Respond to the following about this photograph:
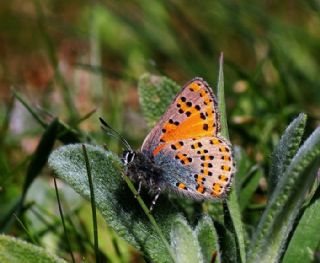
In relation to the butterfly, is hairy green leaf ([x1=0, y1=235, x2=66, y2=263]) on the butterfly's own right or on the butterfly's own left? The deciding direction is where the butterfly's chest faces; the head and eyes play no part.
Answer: on the butterfly's own left

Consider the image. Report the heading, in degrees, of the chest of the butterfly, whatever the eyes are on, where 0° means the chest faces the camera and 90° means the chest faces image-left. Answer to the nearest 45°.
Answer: approximately 90°
